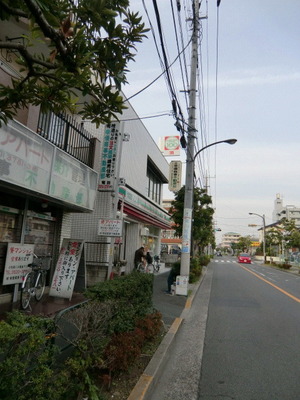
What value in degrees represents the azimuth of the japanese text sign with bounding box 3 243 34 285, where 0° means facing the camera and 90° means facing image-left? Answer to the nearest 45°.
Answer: approximately 0°

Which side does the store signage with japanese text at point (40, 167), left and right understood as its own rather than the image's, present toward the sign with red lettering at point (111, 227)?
left

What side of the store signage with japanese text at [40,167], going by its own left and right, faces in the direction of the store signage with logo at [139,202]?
left
